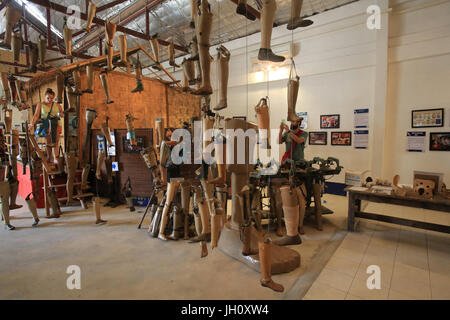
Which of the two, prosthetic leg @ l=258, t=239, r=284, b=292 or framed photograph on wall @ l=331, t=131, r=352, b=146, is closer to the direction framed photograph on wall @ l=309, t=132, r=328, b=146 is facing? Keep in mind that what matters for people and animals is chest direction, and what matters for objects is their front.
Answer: the prosthetic leg

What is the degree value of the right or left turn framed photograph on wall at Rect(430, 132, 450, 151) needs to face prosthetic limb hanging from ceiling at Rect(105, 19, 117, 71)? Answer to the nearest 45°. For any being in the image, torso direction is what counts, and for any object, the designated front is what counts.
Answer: approximately 45° to its right

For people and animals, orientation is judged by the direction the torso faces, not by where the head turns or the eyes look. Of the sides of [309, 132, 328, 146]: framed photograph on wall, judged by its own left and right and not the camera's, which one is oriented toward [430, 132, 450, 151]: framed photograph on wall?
left

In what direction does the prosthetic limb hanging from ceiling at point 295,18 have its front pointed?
to the viewer's right

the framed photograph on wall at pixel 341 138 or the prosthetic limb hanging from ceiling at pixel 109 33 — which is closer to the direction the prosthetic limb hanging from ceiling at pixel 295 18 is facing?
the framed photograph on wall

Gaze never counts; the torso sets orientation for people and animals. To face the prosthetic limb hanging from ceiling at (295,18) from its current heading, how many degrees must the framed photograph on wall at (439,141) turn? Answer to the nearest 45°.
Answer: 0° — it already faces it
